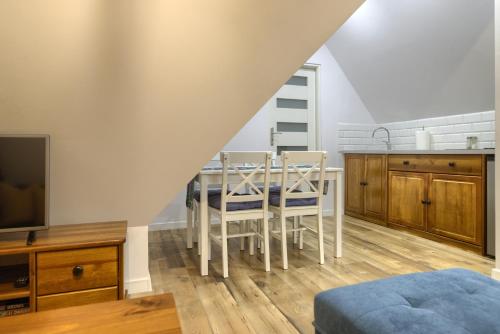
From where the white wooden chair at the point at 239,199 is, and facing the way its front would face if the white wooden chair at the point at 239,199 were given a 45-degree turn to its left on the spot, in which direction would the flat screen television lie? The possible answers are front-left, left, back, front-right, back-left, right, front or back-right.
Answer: front-left

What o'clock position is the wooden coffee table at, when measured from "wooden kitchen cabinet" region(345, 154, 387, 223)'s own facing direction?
The wooden coffee table is roughly at 11 o'clock from the wooden kitchen cabinet.

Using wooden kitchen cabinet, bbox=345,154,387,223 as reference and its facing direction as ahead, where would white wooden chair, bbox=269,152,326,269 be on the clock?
The white wooden chair is roughly at 11 o'clock from the wooden kitchen cabinet.

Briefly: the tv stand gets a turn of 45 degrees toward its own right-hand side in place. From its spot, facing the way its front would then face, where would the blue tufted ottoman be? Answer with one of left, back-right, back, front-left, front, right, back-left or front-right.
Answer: left

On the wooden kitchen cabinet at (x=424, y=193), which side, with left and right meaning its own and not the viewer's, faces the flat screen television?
front

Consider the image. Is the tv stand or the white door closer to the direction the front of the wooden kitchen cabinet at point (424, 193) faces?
the tv stand

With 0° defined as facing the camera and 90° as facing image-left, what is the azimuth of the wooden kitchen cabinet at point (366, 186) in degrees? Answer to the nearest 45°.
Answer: approximately 45°

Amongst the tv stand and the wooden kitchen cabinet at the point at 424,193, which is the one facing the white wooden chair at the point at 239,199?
the wooden kitchen cabinet

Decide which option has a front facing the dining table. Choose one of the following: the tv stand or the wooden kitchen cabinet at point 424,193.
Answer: the wooden kitchen cabinet

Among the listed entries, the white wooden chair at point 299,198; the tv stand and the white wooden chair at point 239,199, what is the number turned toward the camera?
1

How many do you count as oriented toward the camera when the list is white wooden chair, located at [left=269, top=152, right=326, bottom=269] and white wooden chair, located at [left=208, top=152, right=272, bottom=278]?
0

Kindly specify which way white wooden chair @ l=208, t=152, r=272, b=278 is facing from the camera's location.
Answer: facing away from the viewer and to the left of the viewer

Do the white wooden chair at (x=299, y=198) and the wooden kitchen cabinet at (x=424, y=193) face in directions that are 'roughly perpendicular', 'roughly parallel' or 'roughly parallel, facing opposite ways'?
roughly perpendicular

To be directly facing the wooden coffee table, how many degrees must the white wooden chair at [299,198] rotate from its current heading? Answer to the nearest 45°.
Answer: approximately 135° to its left

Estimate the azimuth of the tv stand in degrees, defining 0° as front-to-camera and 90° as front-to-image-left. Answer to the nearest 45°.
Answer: approximately 0°

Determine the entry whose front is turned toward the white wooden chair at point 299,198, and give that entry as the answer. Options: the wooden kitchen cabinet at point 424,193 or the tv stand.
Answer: the wooden kitchen cabinet

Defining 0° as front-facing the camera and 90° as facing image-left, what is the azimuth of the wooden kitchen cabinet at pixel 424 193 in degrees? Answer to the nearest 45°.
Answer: approximately 45°
